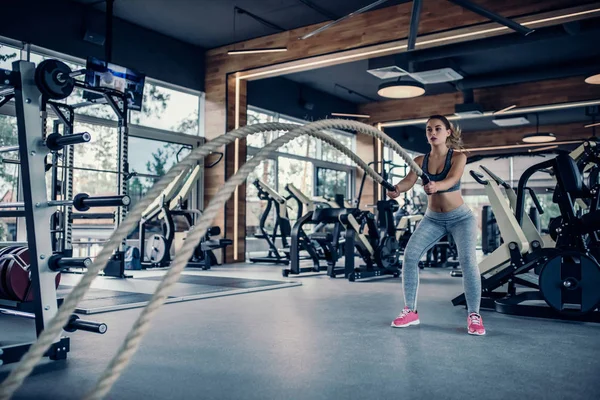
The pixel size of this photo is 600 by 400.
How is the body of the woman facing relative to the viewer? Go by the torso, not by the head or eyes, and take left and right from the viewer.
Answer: facing the viewer and to the left of the viewer

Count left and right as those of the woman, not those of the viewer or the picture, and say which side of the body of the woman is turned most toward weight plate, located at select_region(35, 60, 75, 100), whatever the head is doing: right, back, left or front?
front

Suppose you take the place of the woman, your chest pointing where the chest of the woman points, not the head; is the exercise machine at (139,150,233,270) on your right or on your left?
on your right

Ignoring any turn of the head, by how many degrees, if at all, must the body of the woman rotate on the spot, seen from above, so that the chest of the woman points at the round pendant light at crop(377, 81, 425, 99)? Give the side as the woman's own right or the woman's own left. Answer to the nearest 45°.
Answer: approximately 135° to the woman's own right

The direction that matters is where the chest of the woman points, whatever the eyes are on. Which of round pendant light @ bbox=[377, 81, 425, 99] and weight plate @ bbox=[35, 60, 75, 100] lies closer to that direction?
the weight plate

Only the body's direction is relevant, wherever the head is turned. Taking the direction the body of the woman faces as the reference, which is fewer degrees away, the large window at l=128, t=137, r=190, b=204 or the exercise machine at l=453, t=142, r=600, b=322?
the large window

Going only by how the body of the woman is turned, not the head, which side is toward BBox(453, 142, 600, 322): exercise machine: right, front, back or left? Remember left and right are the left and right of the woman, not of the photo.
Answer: back

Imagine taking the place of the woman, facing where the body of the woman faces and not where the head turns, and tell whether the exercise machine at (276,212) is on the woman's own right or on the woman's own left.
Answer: on the woman's own right

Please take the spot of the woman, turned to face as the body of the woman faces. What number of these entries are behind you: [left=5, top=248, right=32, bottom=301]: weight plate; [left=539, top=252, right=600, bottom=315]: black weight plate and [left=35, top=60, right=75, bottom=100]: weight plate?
1

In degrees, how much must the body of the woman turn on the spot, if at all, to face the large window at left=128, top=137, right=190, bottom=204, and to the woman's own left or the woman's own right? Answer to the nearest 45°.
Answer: approximately 90° to the woman's own right

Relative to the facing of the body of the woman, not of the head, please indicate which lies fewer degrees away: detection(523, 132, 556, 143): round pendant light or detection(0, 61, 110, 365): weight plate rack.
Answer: the weight plate rack

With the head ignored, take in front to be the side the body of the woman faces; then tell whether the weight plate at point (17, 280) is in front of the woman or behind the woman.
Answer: in front

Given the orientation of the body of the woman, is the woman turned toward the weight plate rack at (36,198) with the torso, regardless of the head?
yes

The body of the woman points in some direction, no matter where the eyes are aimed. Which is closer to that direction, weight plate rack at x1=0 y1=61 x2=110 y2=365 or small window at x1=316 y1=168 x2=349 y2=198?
the weight plate rack

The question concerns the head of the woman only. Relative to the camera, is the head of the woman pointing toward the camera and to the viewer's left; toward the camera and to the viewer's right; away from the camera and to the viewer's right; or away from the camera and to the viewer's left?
toward the camera and to the viewer's left
